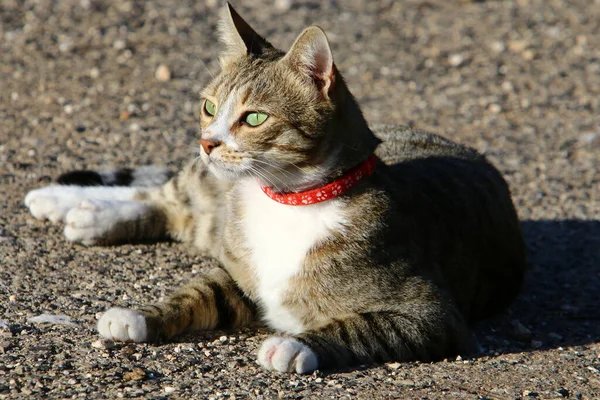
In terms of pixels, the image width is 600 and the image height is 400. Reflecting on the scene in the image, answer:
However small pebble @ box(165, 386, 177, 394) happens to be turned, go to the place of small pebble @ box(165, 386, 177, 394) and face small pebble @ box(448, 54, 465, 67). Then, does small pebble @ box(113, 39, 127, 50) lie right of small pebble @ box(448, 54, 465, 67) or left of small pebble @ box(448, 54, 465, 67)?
left

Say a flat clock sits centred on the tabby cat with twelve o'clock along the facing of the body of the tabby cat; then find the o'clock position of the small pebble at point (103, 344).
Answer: The small pebble is roughly at 1 o'clock from the tabby cat.

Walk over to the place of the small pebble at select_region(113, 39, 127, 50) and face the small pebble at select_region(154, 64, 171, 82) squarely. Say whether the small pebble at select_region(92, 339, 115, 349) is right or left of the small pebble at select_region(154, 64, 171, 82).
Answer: right

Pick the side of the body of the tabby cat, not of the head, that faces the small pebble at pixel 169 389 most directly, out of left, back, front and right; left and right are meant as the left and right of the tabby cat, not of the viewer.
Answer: front

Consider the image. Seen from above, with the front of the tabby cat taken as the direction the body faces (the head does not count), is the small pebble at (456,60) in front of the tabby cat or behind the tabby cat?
behind

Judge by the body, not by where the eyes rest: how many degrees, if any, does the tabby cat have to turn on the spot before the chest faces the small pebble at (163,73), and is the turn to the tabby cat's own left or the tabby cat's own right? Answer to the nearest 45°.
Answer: approximately 135° to the tabby cat's own right

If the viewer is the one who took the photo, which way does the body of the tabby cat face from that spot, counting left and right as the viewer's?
facing the viewer and to the left of the viewer

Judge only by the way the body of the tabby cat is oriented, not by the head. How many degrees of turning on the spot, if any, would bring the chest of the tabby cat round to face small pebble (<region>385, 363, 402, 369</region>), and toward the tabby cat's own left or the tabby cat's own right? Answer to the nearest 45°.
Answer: approximately 90° to the tabby cat's own left
